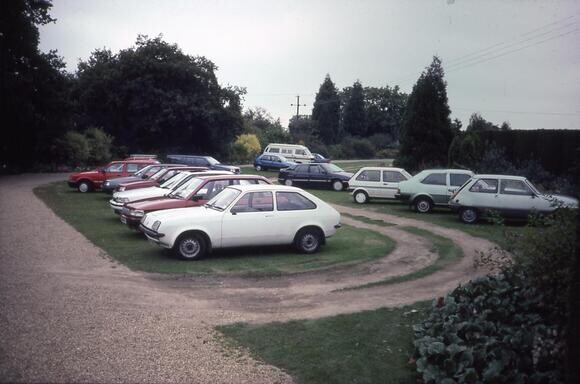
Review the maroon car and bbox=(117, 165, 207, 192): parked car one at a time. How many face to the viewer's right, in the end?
0

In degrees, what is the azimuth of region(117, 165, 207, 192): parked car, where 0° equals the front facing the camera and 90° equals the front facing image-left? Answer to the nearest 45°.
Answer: approximately 45°

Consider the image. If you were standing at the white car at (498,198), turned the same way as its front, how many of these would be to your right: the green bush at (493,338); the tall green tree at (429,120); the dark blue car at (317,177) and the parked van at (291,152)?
1

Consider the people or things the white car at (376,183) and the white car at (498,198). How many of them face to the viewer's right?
2

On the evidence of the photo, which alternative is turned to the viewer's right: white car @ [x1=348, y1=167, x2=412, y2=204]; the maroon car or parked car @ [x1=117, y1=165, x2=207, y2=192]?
the white car

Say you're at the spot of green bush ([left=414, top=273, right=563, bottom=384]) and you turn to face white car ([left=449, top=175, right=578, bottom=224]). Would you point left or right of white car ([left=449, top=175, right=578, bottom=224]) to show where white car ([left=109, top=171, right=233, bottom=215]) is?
left

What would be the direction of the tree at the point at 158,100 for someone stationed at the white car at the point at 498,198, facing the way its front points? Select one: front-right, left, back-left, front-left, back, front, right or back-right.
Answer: back-left

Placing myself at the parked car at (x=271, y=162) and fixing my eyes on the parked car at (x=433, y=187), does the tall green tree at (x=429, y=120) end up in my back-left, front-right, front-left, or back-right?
front-left

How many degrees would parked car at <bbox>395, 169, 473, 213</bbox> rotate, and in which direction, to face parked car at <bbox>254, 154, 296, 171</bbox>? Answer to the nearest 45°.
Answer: approximately 135° to its left

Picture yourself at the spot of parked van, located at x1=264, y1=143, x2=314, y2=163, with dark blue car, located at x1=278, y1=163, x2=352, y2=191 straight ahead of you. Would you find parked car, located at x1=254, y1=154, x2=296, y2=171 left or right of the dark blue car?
right

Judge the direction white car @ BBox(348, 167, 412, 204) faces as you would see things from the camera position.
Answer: facing to the right of the viewer

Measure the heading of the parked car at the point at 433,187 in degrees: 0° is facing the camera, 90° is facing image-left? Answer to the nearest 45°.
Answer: approximately 270°

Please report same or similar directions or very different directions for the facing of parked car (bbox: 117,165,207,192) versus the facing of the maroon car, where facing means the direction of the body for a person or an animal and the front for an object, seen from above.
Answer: same or similar directions

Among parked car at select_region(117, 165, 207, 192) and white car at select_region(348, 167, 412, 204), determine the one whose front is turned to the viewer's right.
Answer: the white car

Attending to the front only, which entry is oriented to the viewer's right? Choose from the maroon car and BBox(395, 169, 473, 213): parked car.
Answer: the parked car

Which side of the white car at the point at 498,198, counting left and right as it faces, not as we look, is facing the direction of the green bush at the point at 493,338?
right

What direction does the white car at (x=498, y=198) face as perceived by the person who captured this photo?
facing to the right of the viewer

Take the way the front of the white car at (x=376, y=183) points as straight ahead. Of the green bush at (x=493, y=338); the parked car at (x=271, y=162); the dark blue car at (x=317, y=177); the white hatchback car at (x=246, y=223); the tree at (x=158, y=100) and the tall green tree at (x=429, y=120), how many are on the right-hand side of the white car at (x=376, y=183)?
2

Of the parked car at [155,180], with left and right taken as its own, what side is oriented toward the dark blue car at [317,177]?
back

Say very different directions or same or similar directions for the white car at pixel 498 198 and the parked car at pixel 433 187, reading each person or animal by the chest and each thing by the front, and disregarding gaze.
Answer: same or similar directions
